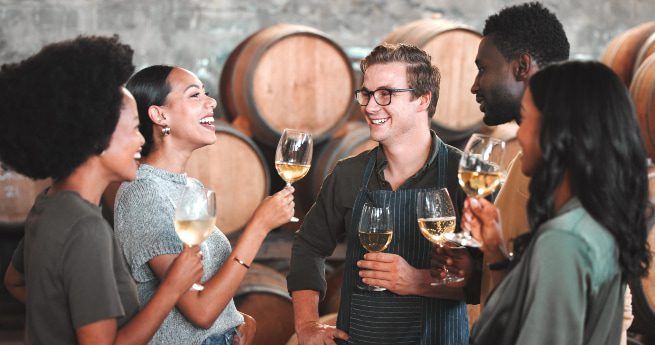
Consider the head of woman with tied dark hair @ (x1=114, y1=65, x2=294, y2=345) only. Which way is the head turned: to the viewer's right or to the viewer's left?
to the viewer's right

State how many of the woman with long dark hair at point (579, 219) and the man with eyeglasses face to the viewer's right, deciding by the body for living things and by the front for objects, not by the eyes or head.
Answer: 0

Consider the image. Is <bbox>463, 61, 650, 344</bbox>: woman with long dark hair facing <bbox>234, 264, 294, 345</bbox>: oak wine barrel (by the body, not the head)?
yes

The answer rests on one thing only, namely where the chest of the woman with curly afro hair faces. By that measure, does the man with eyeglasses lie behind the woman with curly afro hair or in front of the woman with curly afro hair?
in front

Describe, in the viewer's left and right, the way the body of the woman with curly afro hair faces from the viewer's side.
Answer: facing away from the viewer and to the right of the viewer

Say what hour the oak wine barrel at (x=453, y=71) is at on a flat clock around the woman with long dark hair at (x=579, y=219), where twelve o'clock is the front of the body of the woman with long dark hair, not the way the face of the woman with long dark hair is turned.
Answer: The oak wine barrel is roughly at 1 o'clock from the woman with long dark hair.

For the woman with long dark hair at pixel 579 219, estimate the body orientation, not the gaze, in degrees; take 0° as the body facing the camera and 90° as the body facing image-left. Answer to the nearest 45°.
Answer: approximately 135°

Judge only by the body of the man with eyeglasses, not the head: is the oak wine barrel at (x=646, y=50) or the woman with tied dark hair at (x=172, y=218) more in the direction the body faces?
the woman with tied dark hair

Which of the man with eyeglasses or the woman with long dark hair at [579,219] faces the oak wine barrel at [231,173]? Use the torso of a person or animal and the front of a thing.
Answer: the woman with long dark hair

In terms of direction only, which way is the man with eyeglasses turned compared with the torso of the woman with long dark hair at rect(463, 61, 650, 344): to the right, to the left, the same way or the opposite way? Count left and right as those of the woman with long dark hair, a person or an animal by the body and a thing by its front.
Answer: to the left

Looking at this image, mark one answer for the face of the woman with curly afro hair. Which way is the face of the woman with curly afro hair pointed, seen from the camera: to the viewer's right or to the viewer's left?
to the viewer's right

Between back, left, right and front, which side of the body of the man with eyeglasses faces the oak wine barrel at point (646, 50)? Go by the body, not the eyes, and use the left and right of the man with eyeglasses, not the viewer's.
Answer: back

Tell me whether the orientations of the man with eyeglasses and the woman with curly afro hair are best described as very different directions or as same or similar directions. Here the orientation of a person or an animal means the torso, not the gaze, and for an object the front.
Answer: very different directions

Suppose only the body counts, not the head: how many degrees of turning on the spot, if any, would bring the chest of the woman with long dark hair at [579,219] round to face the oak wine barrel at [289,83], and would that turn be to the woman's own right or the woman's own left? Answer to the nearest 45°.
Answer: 0° — they already face it

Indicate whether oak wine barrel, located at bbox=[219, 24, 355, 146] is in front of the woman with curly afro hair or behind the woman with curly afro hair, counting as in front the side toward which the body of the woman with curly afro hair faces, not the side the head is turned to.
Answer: in front

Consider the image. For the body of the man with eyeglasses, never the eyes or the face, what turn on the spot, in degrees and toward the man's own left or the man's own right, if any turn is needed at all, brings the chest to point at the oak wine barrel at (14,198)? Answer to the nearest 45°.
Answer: approximately 90° to the man's own right

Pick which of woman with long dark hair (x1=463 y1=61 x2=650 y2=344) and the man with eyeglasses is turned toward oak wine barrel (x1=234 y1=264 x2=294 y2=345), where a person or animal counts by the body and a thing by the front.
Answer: the woman with long dark hair

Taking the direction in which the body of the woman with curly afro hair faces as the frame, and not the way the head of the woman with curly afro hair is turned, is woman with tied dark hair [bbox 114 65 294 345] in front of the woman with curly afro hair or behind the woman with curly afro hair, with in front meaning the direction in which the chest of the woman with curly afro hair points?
in front
